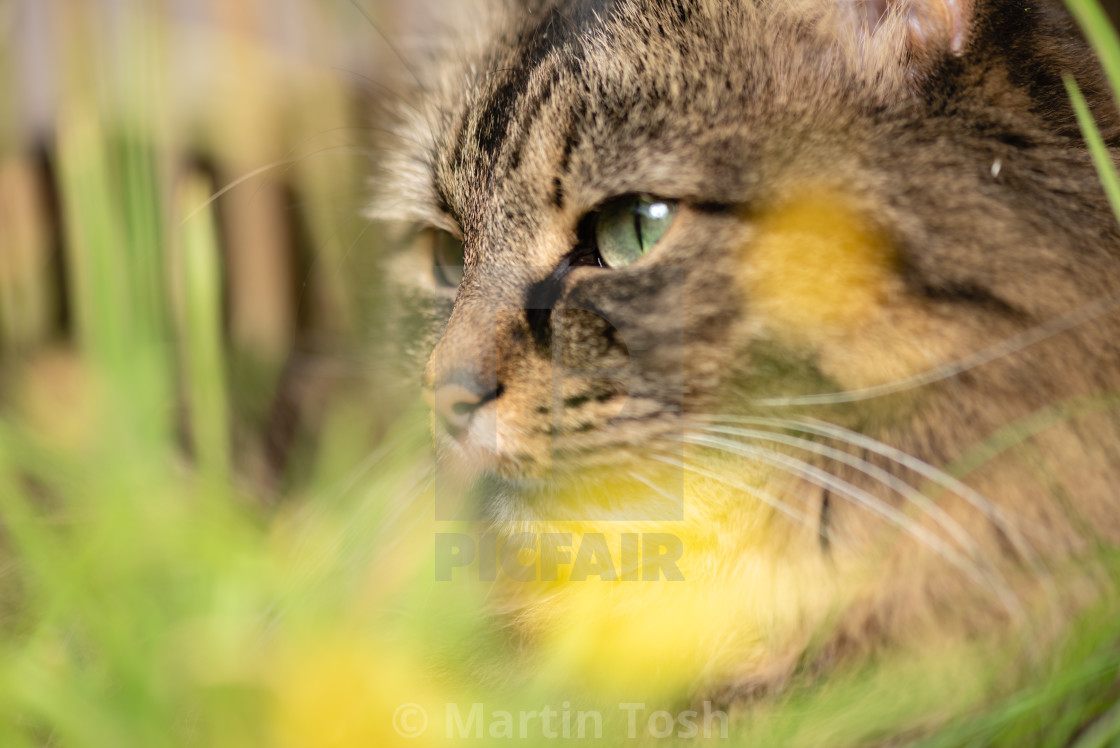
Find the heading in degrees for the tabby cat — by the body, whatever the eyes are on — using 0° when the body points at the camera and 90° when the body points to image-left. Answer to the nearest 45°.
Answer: approximately 45°
